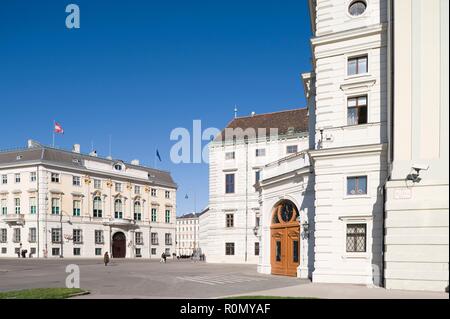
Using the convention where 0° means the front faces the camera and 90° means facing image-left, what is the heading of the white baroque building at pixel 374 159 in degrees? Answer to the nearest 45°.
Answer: approximately 45°
